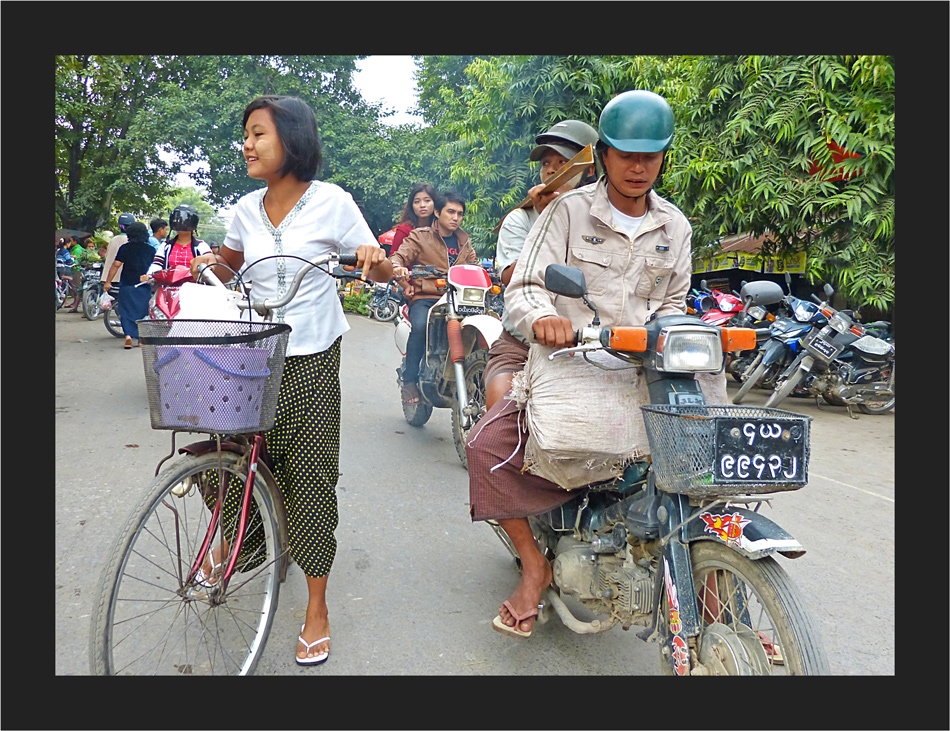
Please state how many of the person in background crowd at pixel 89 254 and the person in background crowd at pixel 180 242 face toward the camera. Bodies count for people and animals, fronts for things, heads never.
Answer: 2

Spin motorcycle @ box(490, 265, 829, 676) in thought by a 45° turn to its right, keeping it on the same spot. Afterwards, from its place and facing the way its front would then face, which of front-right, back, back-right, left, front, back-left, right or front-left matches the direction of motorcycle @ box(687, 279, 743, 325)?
back

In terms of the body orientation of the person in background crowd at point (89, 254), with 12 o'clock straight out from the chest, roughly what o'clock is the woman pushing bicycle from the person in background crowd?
The woman pushing bicycle is roughly at 12 o'clock from the person in background crowd.

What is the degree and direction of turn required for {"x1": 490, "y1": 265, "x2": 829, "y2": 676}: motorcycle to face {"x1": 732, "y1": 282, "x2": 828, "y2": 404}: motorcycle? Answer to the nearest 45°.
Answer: approximately 135° to its left

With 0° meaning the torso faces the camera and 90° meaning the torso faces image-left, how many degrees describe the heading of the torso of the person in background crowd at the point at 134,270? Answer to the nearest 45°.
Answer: approximately 180°

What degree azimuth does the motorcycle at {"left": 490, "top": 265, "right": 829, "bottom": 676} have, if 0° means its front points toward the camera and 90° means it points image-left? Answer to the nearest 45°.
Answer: approximately 315°
